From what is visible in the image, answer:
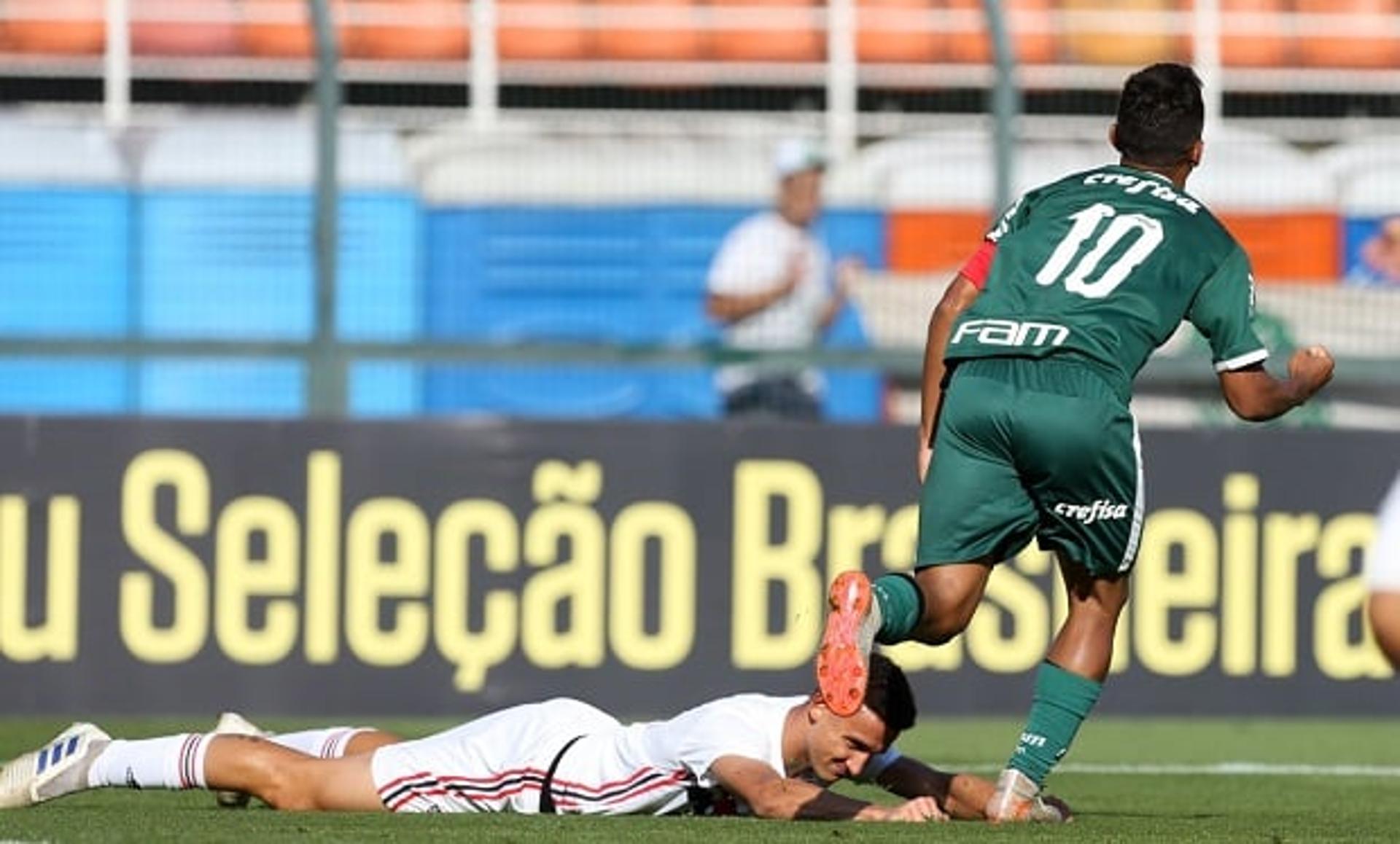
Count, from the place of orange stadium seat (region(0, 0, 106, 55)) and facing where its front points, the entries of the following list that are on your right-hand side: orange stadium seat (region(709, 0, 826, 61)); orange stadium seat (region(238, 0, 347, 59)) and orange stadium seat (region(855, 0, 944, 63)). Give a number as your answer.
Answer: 0

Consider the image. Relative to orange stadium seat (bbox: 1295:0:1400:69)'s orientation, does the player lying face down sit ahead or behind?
ahead

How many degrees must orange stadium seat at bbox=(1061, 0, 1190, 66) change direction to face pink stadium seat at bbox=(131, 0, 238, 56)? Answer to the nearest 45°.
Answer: approximately 45° to its right

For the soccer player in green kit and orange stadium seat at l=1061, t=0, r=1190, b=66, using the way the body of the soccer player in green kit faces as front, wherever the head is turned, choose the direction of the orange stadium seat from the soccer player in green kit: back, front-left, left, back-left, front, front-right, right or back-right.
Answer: front-left

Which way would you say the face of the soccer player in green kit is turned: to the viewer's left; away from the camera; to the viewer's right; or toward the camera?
away from the camera

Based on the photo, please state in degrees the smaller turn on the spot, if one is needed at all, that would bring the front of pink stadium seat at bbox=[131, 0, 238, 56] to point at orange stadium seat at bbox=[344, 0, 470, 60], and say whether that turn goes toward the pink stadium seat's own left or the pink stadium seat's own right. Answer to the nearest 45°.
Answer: approximately 90° to the pink stadium seat's own left

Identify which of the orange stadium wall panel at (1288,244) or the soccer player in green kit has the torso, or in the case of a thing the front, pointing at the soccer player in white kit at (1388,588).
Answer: the orange stadium wall panel

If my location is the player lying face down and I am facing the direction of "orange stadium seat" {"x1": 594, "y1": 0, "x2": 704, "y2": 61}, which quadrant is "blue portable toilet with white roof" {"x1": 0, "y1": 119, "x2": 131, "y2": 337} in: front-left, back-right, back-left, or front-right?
front-left

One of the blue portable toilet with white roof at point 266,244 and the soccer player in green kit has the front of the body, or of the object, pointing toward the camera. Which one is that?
the blue portable toilet with white roof

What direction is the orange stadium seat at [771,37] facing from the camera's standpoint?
toward the camera

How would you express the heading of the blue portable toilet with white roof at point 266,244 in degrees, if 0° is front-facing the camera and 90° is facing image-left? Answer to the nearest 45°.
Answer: approximately 0°

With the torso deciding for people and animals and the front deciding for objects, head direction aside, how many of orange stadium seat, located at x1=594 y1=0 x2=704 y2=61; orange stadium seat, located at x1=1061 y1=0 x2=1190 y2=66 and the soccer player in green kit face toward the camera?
2

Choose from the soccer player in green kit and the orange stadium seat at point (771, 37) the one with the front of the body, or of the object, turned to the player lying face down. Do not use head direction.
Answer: the orange stadium seat

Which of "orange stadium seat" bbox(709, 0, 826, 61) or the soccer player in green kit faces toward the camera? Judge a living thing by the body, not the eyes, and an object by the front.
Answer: the orange stadium seat

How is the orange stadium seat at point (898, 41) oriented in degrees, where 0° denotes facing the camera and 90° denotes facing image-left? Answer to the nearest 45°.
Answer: approximately 0°

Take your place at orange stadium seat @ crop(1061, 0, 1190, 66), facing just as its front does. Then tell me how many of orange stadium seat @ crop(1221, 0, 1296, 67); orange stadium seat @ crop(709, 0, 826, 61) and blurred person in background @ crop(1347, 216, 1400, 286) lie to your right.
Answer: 1

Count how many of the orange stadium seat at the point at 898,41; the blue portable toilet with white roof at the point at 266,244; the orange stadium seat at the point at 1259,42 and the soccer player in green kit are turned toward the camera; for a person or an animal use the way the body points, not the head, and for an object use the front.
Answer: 3

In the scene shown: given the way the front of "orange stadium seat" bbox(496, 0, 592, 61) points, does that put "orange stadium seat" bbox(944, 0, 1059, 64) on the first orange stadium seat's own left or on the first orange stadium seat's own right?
on the first orange stadium seat's own left
